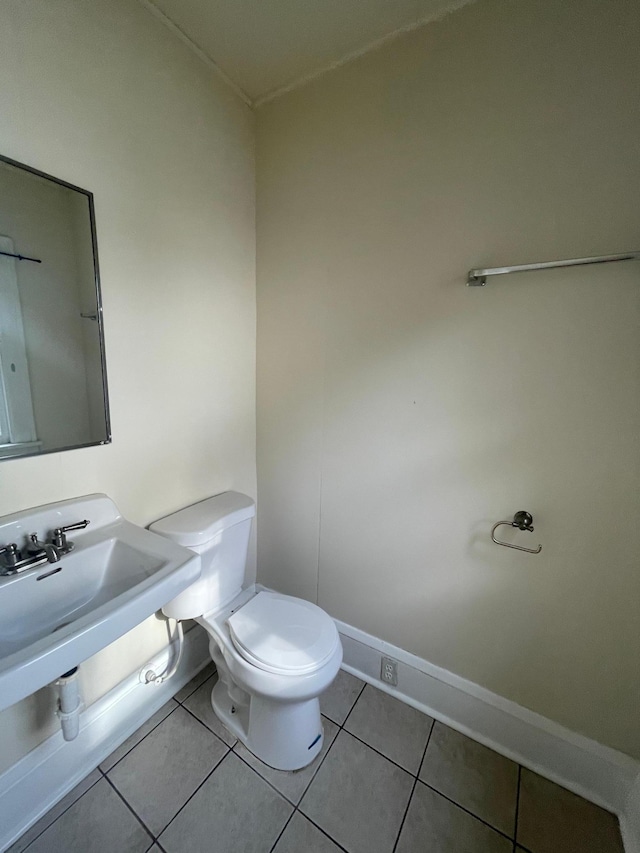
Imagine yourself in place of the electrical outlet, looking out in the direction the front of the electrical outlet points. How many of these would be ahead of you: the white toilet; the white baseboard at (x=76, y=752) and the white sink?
3

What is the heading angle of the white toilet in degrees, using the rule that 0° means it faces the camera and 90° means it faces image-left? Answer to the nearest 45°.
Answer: approximately 315°

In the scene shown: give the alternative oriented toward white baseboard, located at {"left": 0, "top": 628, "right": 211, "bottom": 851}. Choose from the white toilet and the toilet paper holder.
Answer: the toilet paper holder

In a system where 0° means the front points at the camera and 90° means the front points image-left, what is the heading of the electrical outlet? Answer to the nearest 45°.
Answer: approximately 45°

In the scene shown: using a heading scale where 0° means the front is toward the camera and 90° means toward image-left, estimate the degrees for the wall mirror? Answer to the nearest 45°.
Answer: approximately 315°

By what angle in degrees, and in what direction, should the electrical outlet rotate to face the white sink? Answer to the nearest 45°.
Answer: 0° — it already faces it

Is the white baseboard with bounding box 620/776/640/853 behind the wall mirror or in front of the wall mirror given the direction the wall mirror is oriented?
in front

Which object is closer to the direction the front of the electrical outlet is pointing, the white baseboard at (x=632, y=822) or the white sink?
the white sink

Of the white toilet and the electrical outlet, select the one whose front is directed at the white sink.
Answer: the electrical outlet

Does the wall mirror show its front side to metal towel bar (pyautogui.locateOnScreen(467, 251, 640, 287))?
yes
